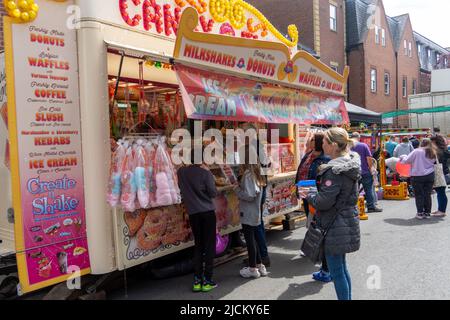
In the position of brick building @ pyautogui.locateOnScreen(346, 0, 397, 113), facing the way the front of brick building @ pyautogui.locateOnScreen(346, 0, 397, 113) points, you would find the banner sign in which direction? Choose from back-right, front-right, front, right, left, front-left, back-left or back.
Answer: front-right

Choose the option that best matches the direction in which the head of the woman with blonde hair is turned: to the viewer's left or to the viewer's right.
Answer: to the viewer's left

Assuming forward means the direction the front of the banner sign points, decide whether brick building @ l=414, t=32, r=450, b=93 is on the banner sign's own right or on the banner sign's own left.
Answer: on the banner sign's own left

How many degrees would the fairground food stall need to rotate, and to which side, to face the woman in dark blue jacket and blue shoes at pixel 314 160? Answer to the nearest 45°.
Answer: approximately 45° to its left

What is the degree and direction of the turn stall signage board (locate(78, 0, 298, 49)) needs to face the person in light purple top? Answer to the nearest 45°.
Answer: approximately 90° to its left

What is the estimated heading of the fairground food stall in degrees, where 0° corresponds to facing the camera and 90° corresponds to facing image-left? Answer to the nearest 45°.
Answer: approximately 315°

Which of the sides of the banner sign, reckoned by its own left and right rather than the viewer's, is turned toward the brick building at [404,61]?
left

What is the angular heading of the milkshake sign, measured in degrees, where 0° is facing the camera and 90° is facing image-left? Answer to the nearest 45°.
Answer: approximately 315°
